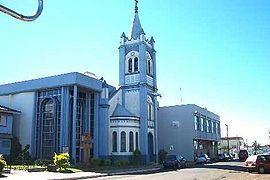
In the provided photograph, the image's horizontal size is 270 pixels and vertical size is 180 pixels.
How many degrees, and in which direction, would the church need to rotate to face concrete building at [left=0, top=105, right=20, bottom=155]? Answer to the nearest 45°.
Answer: approximately 135° to its right

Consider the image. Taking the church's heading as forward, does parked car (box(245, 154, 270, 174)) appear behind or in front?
in front

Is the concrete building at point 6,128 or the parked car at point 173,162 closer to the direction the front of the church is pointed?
the parked car

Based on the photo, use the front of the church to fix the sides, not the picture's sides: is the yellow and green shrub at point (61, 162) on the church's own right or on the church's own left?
on the church's own right
